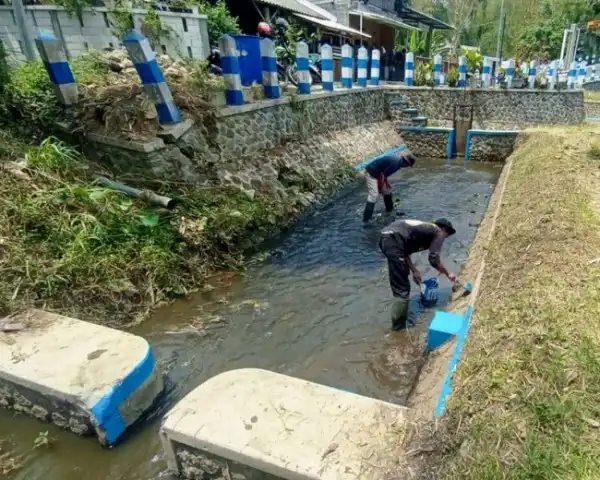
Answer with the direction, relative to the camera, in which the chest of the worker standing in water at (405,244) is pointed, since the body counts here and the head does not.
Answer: to the viewer's right

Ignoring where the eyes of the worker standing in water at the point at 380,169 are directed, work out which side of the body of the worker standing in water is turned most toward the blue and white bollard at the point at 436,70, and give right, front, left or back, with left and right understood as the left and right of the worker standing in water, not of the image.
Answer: left

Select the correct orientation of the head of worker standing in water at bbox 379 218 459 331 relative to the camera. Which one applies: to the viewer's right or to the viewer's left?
to the viewer's right

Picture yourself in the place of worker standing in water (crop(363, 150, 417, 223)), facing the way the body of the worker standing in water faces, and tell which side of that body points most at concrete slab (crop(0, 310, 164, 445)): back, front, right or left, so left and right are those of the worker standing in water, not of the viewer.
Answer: right

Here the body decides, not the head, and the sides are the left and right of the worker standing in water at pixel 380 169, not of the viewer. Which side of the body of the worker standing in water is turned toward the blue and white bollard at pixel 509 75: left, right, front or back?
left

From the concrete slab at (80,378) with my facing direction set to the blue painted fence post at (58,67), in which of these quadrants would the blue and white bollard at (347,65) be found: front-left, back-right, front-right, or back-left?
front-right

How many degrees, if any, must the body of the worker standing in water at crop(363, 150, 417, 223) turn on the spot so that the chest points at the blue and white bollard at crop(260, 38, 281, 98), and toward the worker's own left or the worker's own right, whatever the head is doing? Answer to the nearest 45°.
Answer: approximately 135° to the worker's own left

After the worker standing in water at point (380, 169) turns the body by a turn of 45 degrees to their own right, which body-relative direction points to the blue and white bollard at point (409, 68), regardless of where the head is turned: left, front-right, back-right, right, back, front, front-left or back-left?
back-left

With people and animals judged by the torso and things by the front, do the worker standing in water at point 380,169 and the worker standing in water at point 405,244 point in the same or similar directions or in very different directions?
same or similar directions

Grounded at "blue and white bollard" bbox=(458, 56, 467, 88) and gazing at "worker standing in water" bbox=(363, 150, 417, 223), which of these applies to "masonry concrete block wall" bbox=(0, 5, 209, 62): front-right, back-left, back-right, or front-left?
front-right

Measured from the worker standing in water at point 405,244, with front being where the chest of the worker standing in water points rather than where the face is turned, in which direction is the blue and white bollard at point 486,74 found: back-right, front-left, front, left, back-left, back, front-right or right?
left

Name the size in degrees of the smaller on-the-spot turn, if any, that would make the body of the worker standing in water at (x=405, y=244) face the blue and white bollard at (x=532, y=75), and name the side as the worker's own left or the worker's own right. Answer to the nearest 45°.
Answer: approximately 90° to the worker's own left

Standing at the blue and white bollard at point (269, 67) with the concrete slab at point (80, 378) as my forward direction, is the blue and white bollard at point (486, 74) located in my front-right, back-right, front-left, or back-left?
back-left

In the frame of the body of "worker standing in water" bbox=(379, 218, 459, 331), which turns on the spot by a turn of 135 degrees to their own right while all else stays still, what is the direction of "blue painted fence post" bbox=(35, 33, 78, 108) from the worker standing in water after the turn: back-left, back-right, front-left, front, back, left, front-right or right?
front-right

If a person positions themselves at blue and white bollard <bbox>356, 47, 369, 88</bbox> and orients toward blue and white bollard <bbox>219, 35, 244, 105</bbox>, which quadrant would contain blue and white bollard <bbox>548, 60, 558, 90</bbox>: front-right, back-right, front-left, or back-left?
back-left

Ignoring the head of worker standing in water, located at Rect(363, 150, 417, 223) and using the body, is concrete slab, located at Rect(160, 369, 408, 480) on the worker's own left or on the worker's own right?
on the worker's own right

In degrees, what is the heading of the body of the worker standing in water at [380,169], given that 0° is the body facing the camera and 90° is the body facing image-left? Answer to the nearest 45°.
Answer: approximately 270°

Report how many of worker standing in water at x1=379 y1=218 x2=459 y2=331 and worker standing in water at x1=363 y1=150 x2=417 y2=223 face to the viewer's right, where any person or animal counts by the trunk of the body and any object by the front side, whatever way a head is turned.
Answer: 2

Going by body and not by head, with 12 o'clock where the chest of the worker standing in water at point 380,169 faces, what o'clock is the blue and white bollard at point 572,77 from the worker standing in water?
The blue and white bollard is roughly at 10 o'clock from the worker standing in water.
